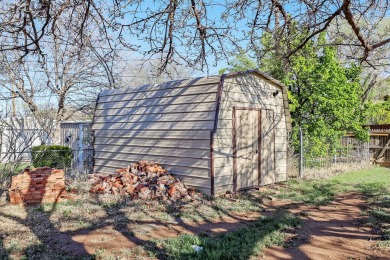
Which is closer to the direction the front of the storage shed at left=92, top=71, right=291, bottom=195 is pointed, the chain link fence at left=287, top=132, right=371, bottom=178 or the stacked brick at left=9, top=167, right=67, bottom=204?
the chain link fence

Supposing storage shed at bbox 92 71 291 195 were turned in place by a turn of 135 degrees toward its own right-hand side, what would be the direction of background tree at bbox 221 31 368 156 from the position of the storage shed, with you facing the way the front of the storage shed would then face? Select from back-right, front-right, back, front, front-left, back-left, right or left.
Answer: back-right

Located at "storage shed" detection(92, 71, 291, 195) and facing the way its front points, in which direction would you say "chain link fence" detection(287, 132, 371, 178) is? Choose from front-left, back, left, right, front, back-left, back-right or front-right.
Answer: left

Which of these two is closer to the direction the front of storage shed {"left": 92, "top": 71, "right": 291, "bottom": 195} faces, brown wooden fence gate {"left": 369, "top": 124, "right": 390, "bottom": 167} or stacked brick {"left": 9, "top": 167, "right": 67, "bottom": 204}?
the brown wooden fence gate

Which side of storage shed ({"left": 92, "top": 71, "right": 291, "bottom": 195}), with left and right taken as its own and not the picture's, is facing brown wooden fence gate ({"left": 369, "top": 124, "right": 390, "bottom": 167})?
left

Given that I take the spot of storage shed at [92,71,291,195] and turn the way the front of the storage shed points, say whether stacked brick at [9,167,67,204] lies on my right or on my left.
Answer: on my right

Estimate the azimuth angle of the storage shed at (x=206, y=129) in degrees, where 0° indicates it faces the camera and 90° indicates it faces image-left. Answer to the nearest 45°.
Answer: approximately 315°

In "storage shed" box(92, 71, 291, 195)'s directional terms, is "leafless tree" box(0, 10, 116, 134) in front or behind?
behind

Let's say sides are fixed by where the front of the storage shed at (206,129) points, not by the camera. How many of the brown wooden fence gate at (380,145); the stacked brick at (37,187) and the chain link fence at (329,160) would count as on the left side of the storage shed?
2

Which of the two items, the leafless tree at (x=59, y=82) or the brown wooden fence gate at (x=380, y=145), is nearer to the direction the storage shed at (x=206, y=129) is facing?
the brown wooden fence gate

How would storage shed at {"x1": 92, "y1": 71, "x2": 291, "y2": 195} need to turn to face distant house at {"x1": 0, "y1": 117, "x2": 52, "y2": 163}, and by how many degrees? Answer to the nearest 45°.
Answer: approximately 135° to its right
